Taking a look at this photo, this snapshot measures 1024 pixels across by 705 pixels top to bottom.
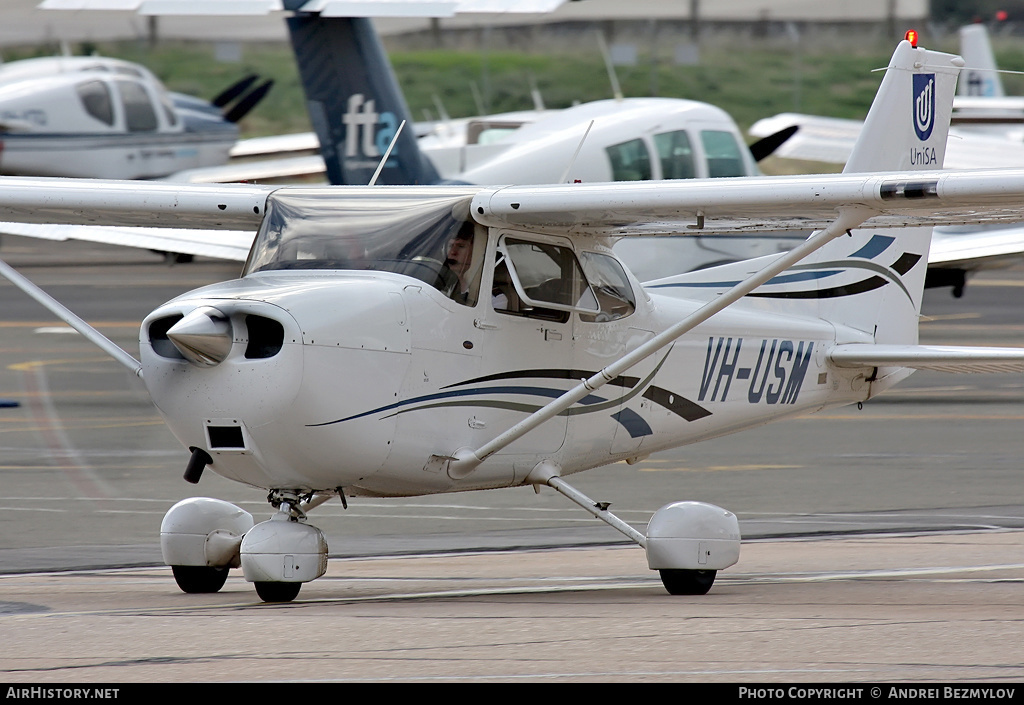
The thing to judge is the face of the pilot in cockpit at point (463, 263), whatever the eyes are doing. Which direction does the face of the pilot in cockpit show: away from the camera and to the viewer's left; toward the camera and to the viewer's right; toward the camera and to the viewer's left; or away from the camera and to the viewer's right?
toward the camera and to the viewer's left

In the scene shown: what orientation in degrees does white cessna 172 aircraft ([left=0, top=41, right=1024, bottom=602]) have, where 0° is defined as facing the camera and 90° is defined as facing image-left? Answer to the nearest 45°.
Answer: approximately 45°

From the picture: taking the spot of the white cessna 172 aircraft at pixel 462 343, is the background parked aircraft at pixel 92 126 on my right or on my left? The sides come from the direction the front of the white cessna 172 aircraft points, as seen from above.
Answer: on my right

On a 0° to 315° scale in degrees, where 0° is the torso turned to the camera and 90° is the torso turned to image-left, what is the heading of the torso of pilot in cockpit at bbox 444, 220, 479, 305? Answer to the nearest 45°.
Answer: approximately 45°

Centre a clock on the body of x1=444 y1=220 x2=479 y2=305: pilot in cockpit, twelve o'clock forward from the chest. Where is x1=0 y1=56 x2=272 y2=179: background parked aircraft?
The background parked aircraft is roughly at 4 o'clock from the pilot in cockpit.
